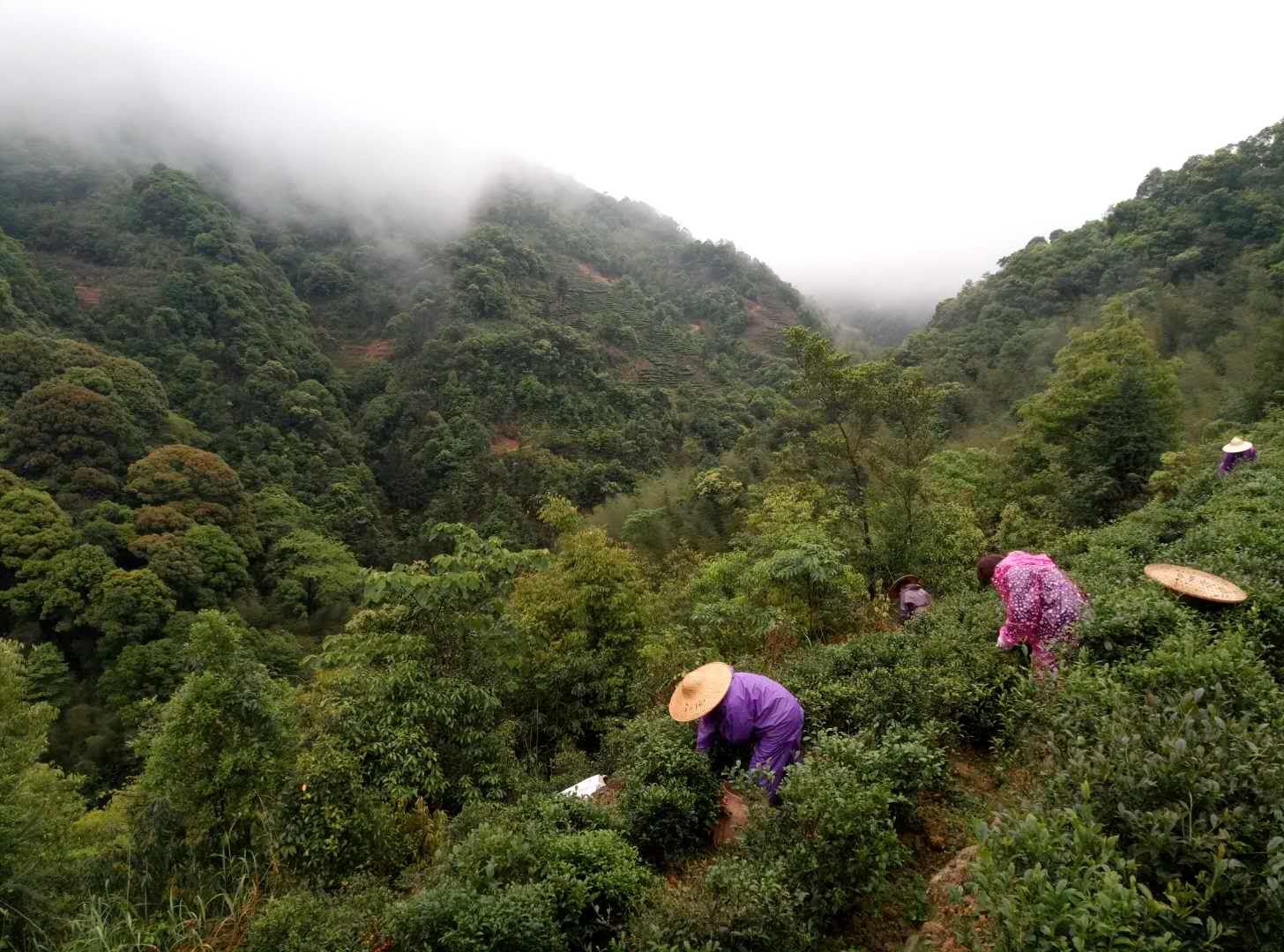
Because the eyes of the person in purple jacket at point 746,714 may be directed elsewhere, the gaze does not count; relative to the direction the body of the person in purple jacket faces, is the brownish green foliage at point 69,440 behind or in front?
in front

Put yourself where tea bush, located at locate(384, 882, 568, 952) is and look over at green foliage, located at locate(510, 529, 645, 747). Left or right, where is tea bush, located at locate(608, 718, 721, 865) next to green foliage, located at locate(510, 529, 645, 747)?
right

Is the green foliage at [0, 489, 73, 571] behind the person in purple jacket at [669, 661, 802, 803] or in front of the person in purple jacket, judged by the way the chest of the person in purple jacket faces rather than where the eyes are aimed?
in front

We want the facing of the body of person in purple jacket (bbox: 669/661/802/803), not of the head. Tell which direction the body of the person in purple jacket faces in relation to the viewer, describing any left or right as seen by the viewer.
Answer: facing to the left of the viewer

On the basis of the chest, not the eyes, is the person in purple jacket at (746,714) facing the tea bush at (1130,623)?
no

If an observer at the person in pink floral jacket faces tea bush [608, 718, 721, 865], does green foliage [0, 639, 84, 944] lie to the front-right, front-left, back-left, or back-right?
front-right

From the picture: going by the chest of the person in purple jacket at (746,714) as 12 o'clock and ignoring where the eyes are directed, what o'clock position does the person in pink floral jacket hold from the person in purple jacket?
The person in pink floral jacket is roughly at 5 o'clock from the person in purple jacket.

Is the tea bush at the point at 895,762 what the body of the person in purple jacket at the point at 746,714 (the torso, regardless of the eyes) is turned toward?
no

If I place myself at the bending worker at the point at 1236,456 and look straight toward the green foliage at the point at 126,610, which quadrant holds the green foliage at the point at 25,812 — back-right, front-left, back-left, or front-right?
front-left

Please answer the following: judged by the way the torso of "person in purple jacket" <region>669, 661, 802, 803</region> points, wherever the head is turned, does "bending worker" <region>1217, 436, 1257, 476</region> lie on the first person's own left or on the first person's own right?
on the first person's own right

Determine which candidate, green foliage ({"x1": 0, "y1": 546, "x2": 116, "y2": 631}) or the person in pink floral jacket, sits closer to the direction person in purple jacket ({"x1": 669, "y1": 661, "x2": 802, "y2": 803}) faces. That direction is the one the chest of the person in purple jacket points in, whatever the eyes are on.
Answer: the green foliage

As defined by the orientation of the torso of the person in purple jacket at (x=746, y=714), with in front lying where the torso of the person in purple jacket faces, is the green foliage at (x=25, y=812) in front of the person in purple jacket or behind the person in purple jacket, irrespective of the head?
in front

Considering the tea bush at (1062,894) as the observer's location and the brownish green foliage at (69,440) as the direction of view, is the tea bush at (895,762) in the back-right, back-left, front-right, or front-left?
front-right
